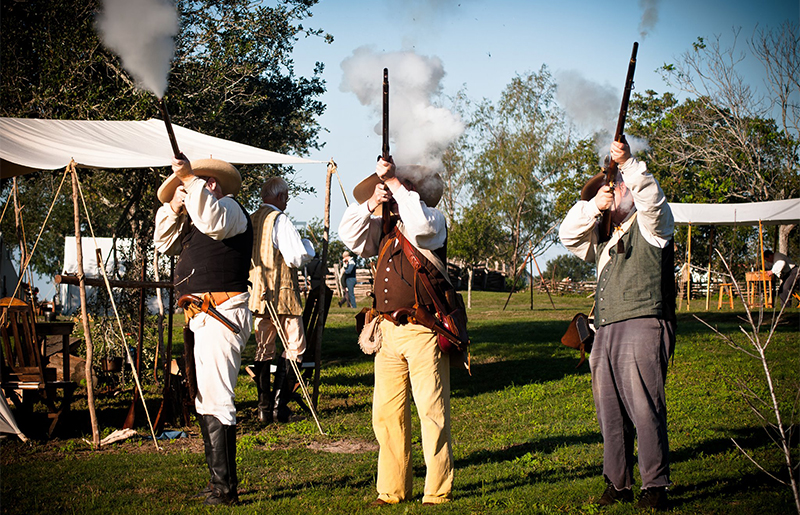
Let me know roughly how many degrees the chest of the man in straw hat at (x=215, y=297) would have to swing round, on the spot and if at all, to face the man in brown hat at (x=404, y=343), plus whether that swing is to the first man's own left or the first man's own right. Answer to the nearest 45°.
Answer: approximately 135° to the first man's own left

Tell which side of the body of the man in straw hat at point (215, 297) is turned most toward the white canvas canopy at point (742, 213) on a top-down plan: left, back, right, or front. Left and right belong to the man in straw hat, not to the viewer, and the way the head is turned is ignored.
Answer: back

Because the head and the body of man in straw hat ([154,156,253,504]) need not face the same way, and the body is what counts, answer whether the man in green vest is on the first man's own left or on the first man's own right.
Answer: on the first man's own left

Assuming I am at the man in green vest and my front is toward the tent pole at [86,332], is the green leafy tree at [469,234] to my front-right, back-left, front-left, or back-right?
front-right

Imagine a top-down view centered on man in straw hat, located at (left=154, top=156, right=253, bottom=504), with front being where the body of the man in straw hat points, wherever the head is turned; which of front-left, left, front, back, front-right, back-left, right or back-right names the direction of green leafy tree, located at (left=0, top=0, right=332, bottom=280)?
back-right

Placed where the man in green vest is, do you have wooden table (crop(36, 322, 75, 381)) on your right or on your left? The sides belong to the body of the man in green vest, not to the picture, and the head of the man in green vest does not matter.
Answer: on your right

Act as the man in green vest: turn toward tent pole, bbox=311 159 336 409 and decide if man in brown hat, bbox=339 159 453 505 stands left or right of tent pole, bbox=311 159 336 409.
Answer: left

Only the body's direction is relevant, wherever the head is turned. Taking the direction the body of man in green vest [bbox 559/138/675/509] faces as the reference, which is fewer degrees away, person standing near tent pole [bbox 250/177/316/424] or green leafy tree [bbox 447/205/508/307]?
the person standing near tent pole

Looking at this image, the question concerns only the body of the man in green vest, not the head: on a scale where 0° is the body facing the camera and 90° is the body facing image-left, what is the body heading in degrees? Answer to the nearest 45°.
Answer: approximately 45°

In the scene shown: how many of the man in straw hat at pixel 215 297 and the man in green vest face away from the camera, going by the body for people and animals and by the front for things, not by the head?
0

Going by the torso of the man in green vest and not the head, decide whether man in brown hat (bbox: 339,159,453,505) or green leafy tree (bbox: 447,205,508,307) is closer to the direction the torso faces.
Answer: the man in brown hat
